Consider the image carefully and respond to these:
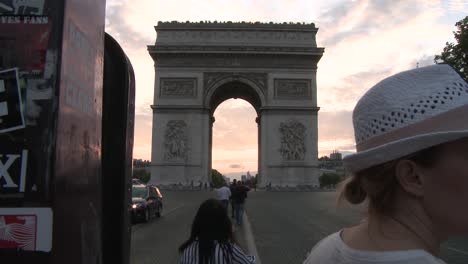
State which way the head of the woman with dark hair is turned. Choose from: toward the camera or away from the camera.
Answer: away from the camera

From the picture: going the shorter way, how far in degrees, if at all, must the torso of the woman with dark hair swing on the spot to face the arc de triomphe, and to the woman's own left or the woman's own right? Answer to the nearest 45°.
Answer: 0° — they already face it

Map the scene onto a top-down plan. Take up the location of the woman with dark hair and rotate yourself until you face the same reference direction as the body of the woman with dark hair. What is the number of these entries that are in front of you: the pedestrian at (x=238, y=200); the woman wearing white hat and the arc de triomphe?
2

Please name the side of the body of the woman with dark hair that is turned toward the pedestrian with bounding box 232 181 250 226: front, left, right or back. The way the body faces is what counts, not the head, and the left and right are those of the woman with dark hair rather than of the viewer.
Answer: front

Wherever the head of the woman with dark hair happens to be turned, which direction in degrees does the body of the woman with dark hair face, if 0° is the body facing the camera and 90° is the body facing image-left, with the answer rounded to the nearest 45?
approximately 180°

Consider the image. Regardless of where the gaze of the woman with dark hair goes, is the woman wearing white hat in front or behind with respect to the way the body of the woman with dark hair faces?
behind

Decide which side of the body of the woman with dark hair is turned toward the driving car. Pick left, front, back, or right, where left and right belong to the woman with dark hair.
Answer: front
